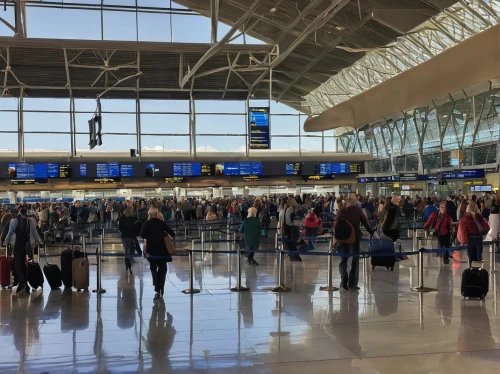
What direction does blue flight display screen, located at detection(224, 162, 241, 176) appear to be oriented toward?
toward the camera

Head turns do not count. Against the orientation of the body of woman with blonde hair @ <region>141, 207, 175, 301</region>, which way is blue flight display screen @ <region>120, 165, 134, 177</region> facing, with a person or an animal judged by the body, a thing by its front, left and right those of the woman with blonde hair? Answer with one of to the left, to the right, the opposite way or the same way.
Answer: the opposite way

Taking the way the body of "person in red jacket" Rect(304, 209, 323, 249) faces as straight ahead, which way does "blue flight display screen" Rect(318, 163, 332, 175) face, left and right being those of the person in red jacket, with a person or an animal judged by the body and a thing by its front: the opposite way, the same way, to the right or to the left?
the opposite way

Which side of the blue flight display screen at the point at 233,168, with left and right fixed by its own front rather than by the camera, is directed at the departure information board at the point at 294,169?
left

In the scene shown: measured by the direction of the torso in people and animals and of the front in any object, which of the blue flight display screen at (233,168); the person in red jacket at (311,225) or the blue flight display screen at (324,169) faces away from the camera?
the person in red jacket

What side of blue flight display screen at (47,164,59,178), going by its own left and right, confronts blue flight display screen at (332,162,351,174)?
left

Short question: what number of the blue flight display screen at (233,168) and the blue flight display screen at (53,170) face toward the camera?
2

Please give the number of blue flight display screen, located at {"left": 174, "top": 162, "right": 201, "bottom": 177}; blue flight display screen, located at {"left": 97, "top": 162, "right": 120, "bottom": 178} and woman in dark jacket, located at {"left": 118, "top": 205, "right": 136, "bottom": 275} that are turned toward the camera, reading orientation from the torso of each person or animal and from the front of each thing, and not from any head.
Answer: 2

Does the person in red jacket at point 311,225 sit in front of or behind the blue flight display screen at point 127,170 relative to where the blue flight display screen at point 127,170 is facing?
in front

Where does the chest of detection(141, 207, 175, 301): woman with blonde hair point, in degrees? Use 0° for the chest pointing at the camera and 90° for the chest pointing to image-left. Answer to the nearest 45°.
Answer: approximately 180°

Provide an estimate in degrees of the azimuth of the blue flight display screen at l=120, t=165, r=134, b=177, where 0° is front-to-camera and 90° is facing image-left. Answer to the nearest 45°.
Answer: approximately 0°

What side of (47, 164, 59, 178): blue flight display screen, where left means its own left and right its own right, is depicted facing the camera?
front

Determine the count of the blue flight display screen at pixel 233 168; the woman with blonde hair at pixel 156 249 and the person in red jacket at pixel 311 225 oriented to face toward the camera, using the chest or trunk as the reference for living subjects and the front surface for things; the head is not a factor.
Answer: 1

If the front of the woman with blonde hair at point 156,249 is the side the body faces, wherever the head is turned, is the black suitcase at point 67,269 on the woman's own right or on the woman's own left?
on the woman's own left

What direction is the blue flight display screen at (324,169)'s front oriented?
toward the camera

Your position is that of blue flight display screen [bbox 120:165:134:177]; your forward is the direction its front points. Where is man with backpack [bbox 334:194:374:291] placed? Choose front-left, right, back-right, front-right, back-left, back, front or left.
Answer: front

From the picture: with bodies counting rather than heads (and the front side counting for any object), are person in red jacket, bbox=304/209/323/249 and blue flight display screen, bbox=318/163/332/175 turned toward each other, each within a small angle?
yes

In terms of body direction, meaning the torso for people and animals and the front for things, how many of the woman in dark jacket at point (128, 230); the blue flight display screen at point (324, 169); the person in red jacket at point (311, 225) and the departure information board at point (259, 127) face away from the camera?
2
